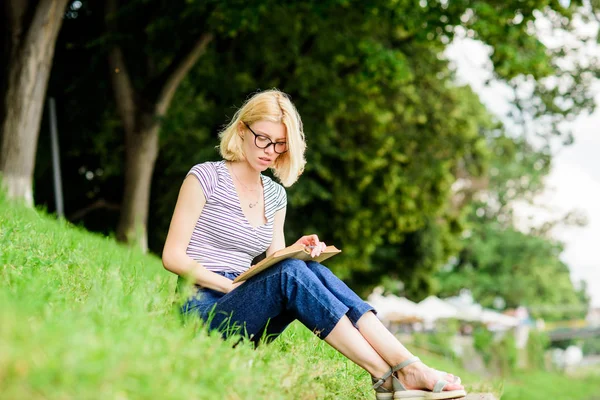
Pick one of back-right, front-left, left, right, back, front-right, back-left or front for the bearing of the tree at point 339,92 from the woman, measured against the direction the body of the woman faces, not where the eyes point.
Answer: back-left

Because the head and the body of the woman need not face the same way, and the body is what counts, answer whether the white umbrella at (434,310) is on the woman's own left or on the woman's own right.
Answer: on the woman's own left

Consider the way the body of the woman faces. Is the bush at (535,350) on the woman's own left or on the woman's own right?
on the woman's own left

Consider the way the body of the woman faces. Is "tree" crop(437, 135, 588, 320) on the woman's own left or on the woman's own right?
on the woman's own left

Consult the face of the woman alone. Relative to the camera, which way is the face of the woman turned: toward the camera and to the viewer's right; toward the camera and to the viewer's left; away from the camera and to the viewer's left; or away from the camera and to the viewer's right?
toward the camera and to the viewer's right

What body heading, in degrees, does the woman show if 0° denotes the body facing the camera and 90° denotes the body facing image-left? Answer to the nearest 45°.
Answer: approximately 315°
